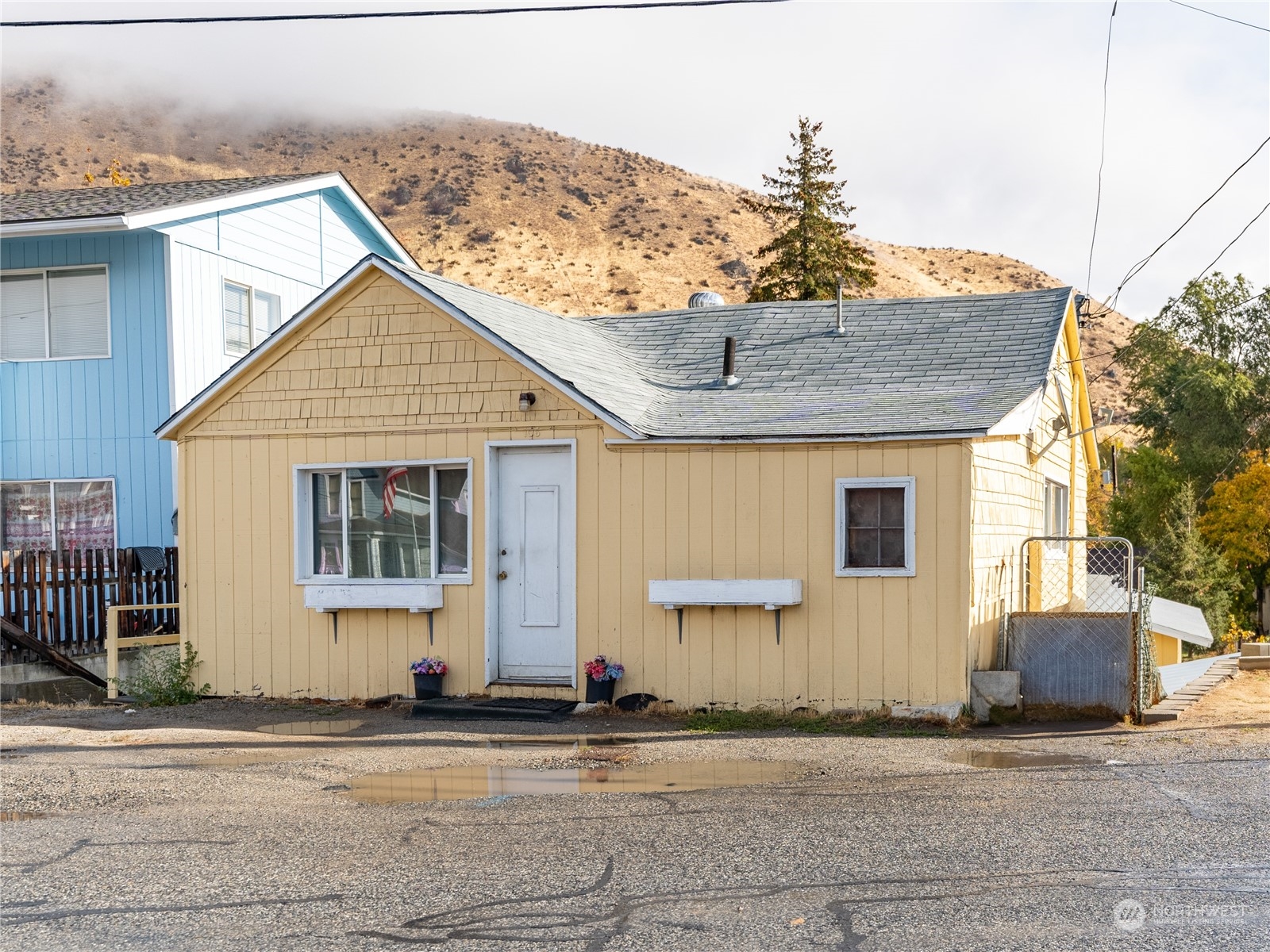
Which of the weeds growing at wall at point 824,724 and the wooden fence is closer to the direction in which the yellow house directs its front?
the weeds growing at wall

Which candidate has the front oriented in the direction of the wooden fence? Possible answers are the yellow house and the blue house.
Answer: the blue house

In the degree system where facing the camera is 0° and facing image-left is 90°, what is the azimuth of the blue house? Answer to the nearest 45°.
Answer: approximately 0°

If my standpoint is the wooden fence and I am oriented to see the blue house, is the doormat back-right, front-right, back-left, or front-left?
back-right

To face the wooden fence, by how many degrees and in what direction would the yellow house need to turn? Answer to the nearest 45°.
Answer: approximately 135° to its right

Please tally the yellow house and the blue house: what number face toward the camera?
2

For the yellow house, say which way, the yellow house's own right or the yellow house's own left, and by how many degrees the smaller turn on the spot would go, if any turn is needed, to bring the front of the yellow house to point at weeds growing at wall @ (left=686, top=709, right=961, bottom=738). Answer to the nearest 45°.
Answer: approximately 45° to the yellow house's own left

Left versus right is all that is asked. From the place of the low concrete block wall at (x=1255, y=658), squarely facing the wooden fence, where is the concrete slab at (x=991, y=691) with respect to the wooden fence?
left

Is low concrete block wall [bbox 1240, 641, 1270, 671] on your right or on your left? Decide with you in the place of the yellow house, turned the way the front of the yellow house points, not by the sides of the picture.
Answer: on your left
